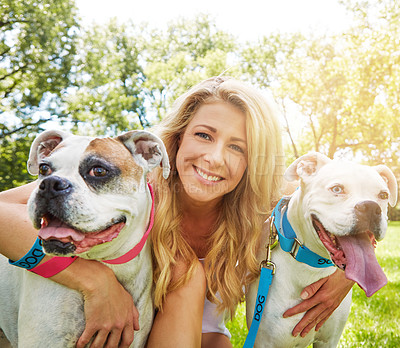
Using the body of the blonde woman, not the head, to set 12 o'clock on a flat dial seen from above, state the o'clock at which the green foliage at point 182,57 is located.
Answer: The green foliage is roughly at 6 o'clock from the blonde woman.

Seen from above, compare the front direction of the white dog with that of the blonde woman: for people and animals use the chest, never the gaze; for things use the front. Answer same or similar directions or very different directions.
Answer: same or similar directions

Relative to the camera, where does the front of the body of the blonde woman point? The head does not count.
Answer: toward the camera

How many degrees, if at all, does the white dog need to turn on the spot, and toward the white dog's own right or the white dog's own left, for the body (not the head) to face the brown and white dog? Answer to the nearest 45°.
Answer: approximately 90° to the white dog's own right

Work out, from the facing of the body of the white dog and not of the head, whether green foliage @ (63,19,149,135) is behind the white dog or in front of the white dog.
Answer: behind

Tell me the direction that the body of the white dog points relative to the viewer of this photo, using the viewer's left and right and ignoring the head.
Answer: facing the viewer and to the right of the viewer

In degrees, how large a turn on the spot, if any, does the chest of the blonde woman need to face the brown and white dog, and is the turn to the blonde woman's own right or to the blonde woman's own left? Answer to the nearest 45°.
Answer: approximately 45° to the blonde woman's own right

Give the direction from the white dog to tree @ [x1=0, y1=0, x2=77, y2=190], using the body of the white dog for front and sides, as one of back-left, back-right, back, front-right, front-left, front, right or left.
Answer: back

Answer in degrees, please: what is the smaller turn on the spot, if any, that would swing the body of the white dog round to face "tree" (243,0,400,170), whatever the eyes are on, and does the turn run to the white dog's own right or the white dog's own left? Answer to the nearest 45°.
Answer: approximately 135° to the white dog's own left

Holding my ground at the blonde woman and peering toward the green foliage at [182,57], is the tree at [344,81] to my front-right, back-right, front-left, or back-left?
front-right

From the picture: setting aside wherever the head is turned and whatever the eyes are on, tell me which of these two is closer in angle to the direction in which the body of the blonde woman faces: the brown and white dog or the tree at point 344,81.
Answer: the brown and white dog

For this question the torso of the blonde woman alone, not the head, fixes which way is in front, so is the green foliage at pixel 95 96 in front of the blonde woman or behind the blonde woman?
behind

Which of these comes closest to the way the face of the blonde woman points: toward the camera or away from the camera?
toward the camera

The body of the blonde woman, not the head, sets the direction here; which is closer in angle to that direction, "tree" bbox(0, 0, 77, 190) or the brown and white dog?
the brown and white dog
